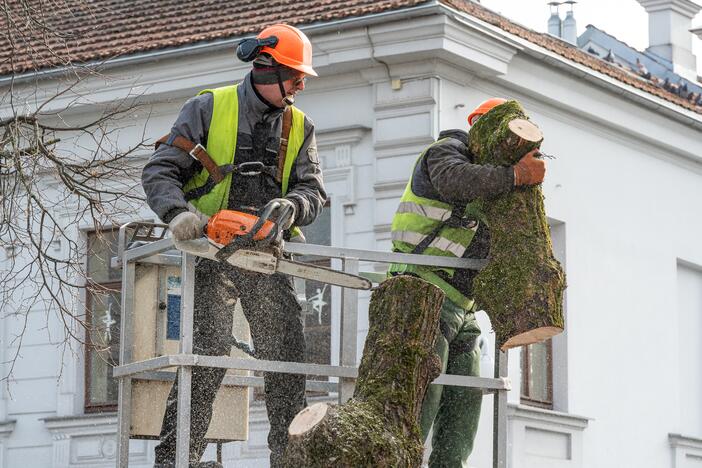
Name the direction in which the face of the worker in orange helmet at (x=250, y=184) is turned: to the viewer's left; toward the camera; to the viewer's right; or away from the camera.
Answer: to the viewer's right

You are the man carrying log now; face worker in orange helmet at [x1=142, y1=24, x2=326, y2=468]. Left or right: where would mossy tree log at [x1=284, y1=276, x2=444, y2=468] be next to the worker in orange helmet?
left

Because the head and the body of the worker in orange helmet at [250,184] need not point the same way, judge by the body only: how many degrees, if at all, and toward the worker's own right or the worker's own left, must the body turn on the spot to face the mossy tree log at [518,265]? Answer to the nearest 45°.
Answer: approximately 45° to the worker's own left

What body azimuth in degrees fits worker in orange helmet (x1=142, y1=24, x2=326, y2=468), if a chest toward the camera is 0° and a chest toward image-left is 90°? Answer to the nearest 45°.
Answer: approximately 315°

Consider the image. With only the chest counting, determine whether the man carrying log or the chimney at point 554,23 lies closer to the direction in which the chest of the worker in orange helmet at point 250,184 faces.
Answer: the man carrying log

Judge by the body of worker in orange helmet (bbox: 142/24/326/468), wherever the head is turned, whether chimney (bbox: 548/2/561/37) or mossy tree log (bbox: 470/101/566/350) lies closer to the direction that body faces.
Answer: the mossy tree log

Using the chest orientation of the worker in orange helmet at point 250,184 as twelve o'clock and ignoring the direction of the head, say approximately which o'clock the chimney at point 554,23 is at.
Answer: The chimney is roughly at 8 o'clock from the worker in orange helmet.
